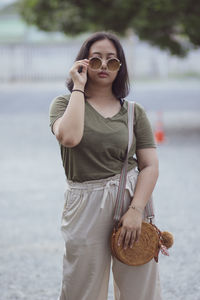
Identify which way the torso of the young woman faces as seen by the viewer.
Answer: toward the camera

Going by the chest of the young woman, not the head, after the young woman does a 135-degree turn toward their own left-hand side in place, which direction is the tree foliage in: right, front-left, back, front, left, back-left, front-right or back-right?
front-left

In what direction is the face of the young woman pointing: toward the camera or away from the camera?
toward the camera
